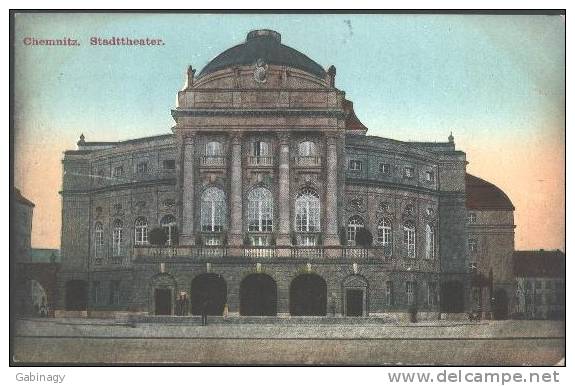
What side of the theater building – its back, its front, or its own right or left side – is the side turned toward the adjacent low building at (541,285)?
left

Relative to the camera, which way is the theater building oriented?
toward the camera
